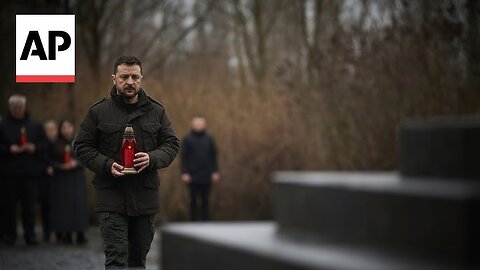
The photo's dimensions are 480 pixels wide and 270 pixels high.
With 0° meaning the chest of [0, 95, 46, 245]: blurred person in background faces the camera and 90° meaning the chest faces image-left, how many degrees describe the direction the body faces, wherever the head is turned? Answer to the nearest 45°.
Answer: approximately 0°

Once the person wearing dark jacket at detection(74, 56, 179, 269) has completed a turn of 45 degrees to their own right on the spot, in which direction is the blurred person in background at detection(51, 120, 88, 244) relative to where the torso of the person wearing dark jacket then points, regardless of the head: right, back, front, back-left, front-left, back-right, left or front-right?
back-right

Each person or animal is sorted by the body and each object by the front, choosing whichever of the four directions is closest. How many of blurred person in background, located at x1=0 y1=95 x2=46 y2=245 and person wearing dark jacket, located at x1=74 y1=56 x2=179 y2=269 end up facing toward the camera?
2

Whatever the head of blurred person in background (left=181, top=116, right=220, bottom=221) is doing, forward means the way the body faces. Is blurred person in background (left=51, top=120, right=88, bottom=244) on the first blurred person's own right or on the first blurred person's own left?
on the first blurred person's own right

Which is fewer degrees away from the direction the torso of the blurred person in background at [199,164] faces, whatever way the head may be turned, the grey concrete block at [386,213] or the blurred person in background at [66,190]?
the grey concrete block

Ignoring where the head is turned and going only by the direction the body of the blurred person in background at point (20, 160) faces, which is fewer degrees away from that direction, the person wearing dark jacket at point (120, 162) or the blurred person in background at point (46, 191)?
the person wearing dark jacket

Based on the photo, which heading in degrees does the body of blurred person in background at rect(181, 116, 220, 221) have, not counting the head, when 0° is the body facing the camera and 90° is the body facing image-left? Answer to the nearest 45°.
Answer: approximately 0°
